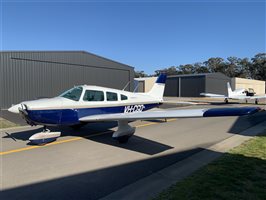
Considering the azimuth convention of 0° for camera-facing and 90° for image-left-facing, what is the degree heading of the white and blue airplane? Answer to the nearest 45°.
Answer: approximately 45°
